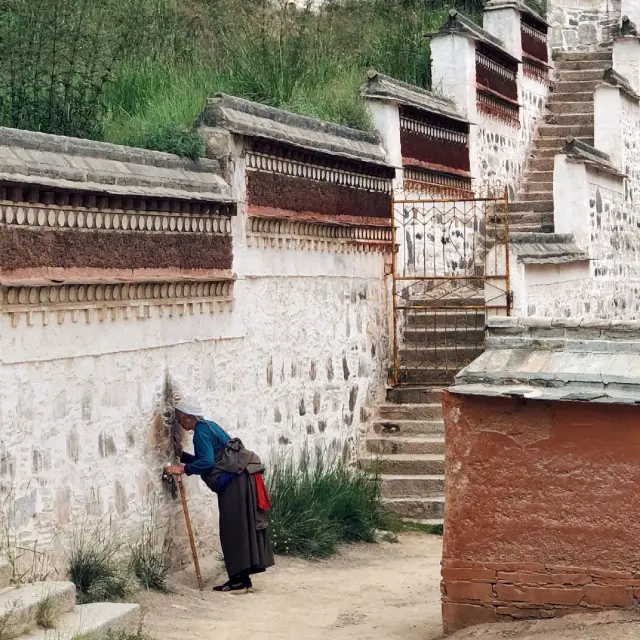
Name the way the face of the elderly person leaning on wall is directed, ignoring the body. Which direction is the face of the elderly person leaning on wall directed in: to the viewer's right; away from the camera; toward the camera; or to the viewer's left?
to the viewer's left

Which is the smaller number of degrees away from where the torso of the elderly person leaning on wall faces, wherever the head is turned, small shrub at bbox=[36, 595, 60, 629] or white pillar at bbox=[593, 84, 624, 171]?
the small shrub

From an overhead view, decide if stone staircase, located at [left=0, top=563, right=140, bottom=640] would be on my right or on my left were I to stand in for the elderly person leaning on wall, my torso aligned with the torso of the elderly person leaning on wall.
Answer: on my left

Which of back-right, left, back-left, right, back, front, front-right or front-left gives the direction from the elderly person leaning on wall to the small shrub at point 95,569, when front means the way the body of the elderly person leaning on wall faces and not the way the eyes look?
front-left

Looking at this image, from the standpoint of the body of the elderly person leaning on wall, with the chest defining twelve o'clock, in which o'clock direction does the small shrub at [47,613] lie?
The small shrub is roughly at 10 o'clock from the elderly person leaning on wall.

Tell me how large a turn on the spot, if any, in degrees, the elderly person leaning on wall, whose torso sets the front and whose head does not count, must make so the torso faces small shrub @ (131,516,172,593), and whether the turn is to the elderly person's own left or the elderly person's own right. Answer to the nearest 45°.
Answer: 0° — they already face it

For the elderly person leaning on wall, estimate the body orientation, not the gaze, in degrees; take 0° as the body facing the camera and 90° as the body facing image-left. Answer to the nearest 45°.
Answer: approximately 90°

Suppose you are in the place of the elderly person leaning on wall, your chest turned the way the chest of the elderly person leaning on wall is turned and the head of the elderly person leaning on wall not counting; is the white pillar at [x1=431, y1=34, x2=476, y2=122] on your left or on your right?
on your right

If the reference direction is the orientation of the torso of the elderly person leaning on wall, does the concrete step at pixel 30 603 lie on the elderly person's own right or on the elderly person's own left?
on the elderly person's own left

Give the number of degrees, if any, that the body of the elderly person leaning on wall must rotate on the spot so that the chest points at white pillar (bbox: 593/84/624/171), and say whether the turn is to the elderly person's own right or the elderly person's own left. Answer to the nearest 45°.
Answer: approximately 135° to the elderly person's own right

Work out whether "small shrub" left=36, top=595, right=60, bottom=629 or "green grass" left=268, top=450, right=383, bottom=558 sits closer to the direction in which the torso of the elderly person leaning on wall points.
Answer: the small shrub

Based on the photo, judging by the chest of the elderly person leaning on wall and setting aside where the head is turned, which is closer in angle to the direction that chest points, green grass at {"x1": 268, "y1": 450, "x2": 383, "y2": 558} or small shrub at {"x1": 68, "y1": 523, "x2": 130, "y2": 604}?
the small shrub

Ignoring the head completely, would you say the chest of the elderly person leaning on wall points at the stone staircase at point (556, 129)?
no
